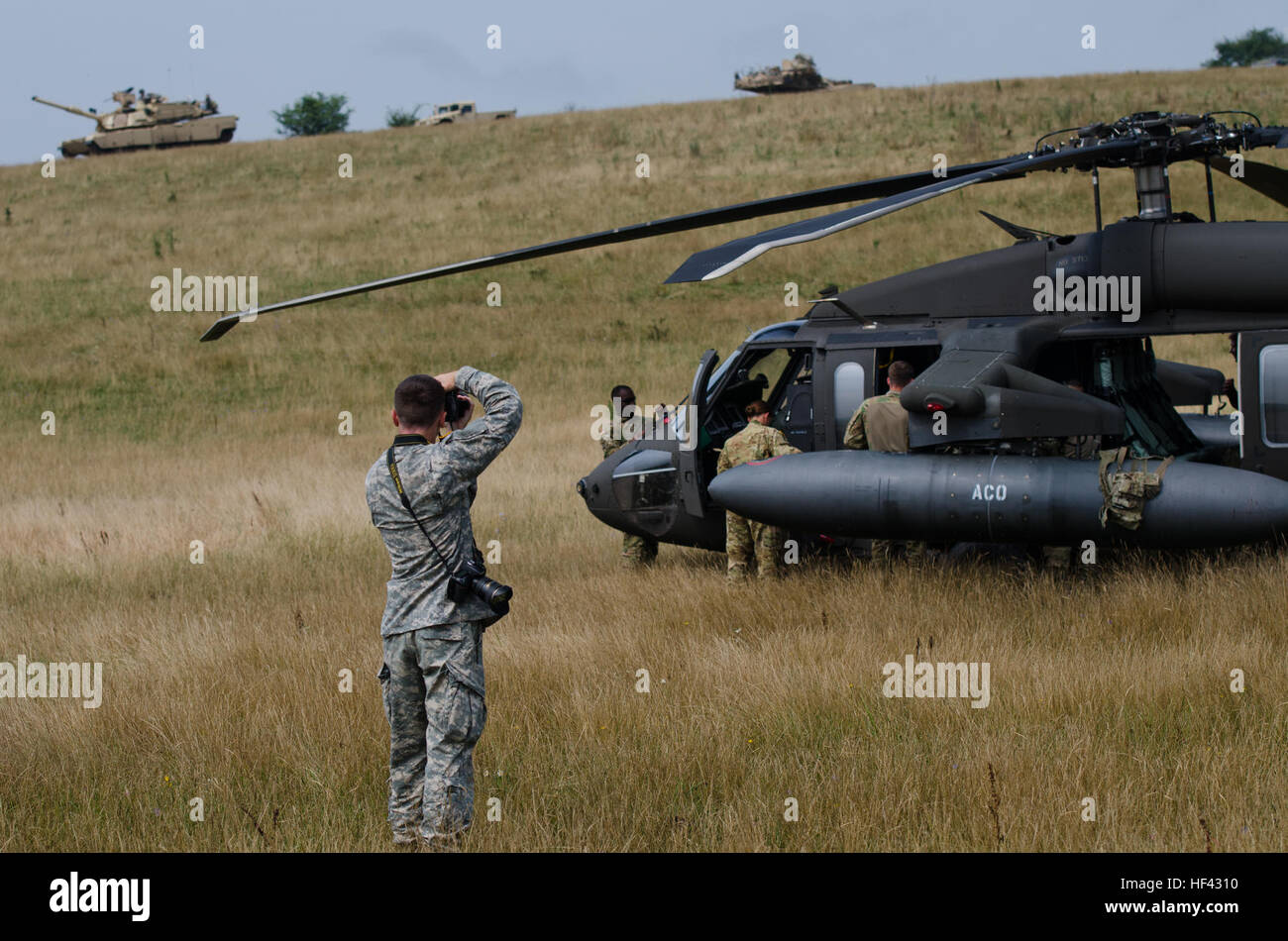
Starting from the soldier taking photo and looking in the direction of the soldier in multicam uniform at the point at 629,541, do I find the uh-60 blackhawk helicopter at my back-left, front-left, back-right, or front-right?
front-right

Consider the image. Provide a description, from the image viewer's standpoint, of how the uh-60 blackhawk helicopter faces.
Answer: facing to the left of the viewer

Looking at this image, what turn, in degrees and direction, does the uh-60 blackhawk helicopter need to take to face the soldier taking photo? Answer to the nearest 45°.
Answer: approximately 45° to its left

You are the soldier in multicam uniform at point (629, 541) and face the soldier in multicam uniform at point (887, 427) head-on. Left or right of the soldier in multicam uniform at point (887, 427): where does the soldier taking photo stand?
right
